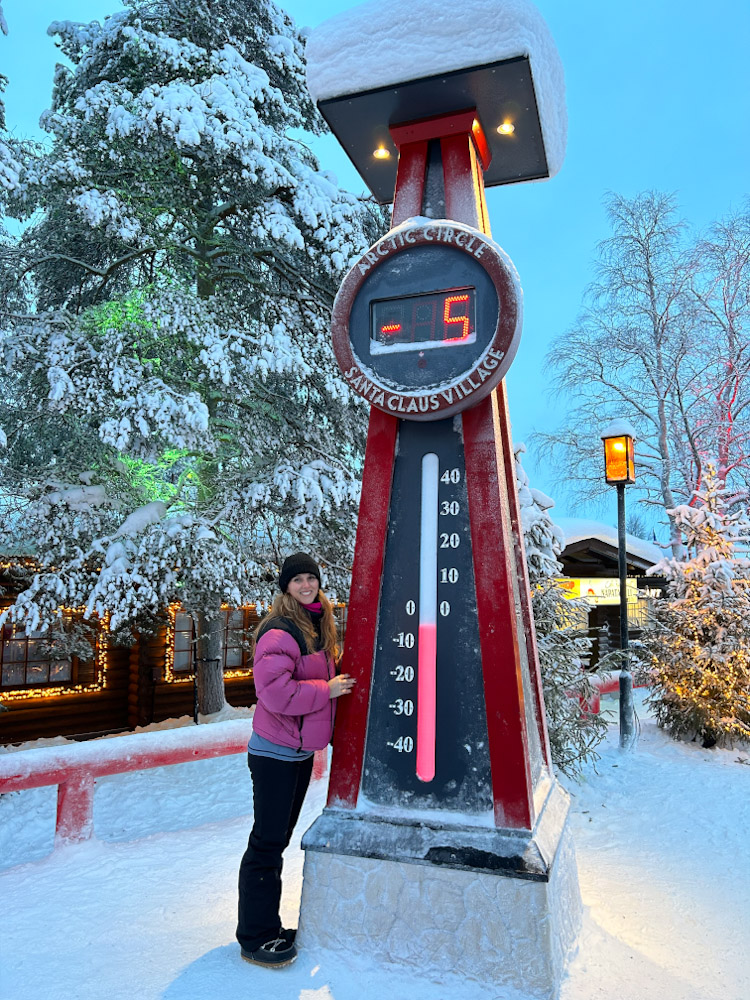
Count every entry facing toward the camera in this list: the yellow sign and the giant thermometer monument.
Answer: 2

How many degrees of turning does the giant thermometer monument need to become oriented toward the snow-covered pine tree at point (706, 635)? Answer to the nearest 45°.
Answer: approximately 135° to its left

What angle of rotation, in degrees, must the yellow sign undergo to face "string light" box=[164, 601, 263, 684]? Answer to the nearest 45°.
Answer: approximately 45° to its right

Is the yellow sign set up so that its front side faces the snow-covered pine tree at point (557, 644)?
yes

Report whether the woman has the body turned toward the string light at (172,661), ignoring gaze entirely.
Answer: no

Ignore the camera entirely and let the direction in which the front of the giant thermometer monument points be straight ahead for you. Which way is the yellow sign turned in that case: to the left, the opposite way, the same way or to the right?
the same way

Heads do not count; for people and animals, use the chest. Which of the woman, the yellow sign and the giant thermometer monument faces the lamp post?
the yellow sign

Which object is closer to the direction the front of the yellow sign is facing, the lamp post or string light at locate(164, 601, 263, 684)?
the lamp post

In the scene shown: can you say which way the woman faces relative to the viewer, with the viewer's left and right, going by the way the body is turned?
facing the viewer and to the right of the viewer

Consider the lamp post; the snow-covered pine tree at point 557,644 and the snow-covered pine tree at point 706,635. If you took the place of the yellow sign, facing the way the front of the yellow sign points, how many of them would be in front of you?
3

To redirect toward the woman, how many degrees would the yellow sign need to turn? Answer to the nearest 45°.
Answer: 0° — it already faces them

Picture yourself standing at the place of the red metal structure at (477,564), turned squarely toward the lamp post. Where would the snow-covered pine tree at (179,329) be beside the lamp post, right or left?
left

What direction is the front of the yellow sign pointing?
toward the camera

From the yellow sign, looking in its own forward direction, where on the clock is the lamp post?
The lamp post is roughly at 12 o'clock from the yellow sign.

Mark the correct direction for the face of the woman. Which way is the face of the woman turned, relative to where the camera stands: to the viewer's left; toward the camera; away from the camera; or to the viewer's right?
toward the camera

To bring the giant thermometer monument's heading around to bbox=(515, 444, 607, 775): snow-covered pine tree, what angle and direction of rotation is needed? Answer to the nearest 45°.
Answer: approximately 180°

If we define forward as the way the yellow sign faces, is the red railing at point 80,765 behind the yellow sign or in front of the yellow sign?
in front

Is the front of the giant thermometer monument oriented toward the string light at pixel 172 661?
no

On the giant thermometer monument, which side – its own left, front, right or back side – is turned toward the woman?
right
